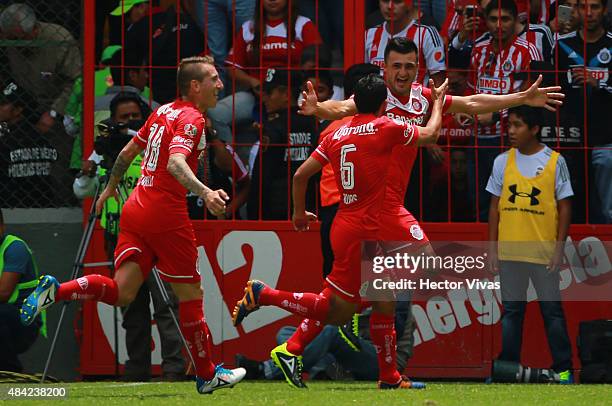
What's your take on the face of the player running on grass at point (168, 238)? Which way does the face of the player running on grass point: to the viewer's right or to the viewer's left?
to the viewer's right

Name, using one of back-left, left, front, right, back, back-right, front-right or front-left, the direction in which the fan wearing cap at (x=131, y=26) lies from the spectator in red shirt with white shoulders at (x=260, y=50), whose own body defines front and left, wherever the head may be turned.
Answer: right

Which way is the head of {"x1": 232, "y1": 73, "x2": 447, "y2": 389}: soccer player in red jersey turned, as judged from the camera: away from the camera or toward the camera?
away from the camera

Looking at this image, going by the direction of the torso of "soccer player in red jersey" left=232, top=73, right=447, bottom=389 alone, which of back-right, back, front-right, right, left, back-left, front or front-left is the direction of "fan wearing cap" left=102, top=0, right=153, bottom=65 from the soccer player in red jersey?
left

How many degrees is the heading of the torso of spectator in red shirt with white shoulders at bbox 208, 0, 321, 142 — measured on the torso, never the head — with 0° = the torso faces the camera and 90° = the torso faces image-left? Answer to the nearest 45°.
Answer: approximately 0°

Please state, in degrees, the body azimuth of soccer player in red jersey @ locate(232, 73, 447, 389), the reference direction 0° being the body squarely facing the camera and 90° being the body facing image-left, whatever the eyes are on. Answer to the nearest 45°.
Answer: approximately 225°

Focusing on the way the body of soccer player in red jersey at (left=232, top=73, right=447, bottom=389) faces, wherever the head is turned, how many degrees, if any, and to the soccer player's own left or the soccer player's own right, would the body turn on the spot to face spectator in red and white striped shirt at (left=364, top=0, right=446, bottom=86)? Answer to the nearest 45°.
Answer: approximately 45° to the soccer player's own left
